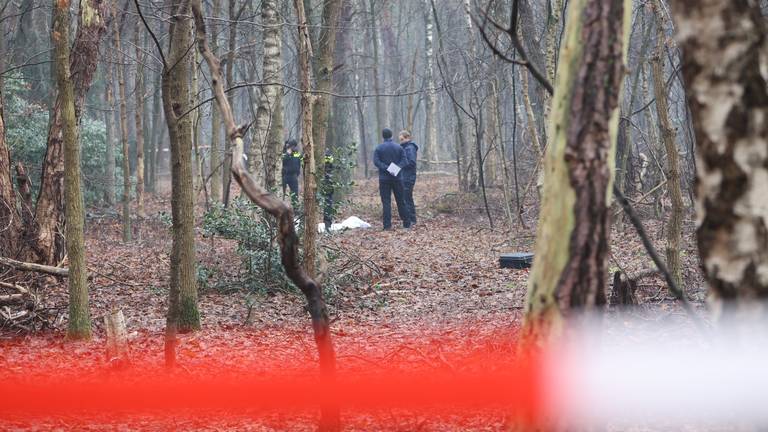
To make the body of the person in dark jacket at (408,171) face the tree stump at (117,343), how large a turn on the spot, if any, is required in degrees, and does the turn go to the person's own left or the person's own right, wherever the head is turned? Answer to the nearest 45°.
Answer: approximately 90° to the person's own left

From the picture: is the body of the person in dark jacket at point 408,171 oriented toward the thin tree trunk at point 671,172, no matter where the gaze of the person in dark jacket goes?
no

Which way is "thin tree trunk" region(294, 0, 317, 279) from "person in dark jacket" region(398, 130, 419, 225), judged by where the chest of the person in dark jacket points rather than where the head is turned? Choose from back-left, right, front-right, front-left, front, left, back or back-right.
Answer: left

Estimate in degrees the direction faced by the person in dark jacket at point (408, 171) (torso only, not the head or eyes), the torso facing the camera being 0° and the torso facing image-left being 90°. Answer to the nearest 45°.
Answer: approximately 90°

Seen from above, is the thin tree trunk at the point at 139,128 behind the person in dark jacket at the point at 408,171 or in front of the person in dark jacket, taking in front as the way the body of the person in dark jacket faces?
in front

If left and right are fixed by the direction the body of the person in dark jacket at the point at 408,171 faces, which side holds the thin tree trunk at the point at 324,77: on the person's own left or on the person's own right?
on the person's own left

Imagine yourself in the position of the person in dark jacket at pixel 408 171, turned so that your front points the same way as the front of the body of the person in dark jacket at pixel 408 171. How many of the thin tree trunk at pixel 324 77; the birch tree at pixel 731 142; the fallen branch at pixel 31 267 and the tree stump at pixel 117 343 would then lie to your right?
0

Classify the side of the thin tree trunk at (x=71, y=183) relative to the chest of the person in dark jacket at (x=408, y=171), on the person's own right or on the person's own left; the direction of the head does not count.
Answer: on the person's own left

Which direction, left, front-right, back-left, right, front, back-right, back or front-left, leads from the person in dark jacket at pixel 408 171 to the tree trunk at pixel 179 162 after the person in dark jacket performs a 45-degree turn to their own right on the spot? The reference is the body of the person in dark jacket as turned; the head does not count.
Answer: back-left

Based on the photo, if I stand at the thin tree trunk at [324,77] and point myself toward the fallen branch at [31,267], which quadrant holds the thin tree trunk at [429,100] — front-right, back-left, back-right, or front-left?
back-right

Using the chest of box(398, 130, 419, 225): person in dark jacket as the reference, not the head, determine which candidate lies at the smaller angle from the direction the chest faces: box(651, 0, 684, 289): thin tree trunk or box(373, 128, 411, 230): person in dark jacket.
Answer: the person in dark jacket

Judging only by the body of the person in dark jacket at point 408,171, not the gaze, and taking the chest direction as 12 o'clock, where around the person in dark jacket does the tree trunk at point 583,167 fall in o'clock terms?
The tree trunk is roughly at 9 o'clock from the person in dark jacket.

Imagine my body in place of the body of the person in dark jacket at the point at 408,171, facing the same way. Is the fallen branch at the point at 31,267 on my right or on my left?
on my left

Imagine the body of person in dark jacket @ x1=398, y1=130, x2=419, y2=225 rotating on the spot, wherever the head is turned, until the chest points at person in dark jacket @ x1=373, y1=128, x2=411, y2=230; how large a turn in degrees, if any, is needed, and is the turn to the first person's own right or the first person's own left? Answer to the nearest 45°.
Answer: approximately 45° to the first person's own left

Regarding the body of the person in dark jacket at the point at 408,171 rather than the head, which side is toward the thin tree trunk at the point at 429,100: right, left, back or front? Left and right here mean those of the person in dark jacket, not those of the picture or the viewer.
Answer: right
